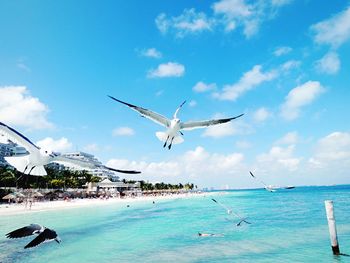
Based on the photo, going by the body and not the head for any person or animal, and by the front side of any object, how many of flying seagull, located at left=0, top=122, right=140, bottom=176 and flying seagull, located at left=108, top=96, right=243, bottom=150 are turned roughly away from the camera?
0

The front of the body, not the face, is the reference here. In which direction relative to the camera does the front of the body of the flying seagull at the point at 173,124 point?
toward the camera

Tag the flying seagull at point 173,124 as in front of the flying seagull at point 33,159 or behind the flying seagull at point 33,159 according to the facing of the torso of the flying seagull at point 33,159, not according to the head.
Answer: in front

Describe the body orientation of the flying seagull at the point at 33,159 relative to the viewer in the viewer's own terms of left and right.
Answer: facing the viewer and to the right of the viewer

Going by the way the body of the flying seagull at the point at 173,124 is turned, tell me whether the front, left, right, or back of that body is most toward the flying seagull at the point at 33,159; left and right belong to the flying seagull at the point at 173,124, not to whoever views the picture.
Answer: right
